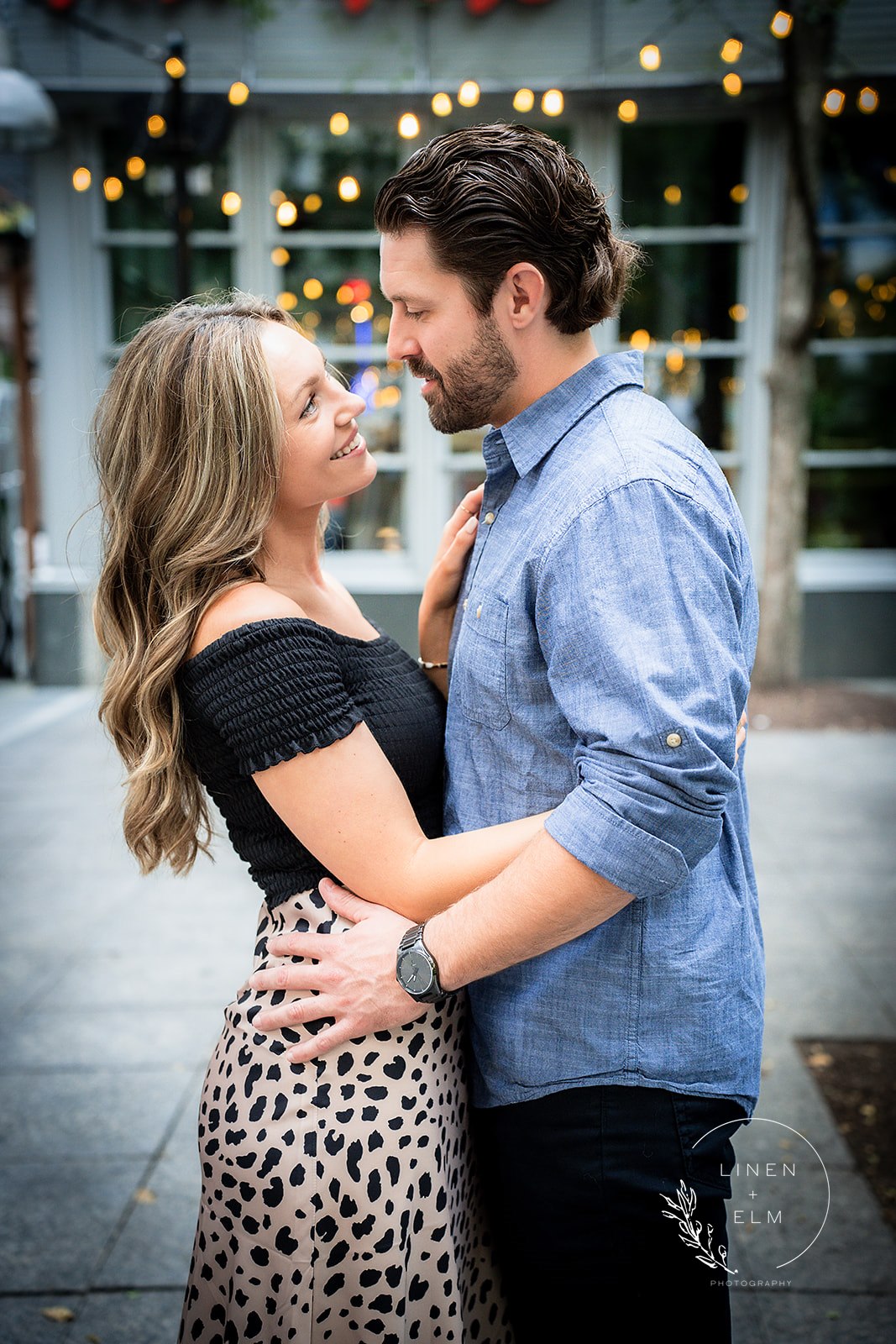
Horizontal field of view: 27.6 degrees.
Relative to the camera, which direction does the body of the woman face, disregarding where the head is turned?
to the viewer's right

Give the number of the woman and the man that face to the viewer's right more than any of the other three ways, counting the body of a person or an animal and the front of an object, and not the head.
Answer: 1

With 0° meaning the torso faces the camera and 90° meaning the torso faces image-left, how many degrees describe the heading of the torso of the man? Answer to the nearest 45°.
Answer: approximately 90°

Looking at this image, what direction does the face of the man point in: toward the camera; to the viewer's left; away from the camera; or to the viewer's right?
to the viewer's left

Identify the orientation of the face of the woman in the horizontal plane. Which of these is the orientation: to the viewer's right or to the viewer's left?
to the viewer's right

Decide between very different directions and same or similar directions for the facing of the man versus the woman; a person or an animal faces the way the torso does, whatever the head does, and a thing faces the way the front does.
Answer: very different directions
